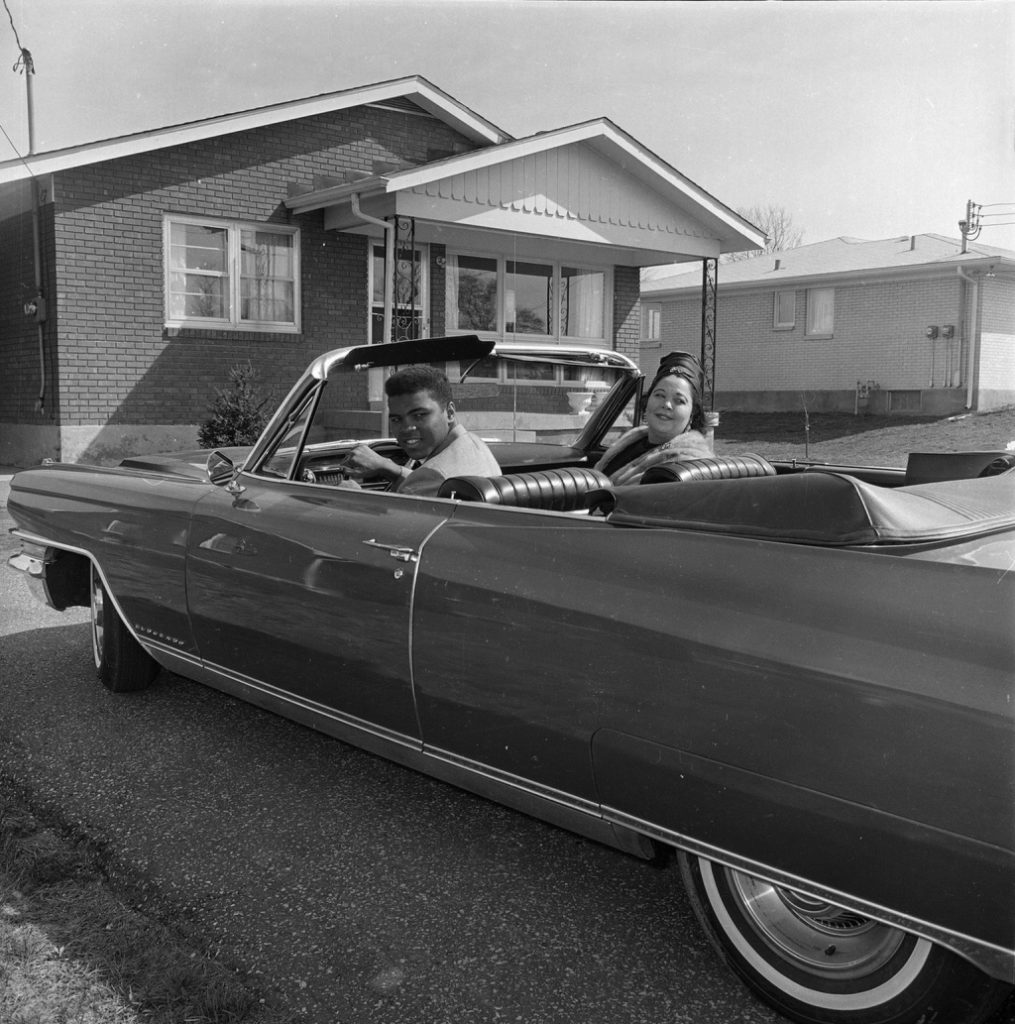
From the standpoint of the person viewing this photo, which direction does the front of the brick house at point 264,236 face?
facing the viewer and to the right of the viewer

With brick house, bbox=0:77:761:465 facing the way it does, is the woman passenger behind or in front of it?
in front

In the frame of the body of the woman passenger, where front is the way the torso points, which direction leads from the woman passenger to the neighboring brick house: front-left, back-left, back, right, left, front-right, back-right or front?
back-right

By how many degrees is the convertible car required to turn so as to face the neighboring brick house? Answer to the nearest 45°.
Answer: approximately 45° to its right

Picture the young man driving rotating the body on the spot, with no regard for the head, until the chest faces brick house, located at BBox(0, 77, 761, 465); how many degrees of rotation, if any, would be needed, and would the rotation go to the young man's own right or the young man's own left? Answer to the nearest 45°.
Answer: approximately 90° to the young man's own right

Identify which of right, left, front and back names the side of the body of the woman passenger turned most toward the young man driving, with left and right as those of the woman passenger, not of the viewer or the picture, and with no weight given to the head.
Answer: front

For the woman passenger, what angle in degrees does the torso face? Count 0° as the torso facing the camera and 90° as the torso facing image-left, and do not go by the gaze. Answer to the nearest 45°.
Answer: approximately 45°

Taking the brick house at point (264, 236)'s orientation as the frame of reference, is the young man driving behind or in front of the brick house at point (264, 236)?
in front

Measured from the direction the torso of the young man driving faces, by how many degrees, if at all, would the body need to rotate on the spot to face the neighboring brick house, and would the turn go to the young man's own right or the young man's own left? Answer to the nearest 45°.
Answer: approximately 135° to the young man's own right

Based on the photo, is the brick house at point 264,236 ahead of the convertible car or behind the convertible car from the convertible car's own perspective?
ahead

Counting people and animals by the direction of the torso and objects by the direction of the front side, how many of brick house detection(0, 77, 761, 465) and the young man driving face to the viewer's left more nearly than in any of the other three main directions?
1

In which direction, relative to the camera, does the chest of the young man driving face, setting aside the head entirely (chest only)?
to the viewer's left
